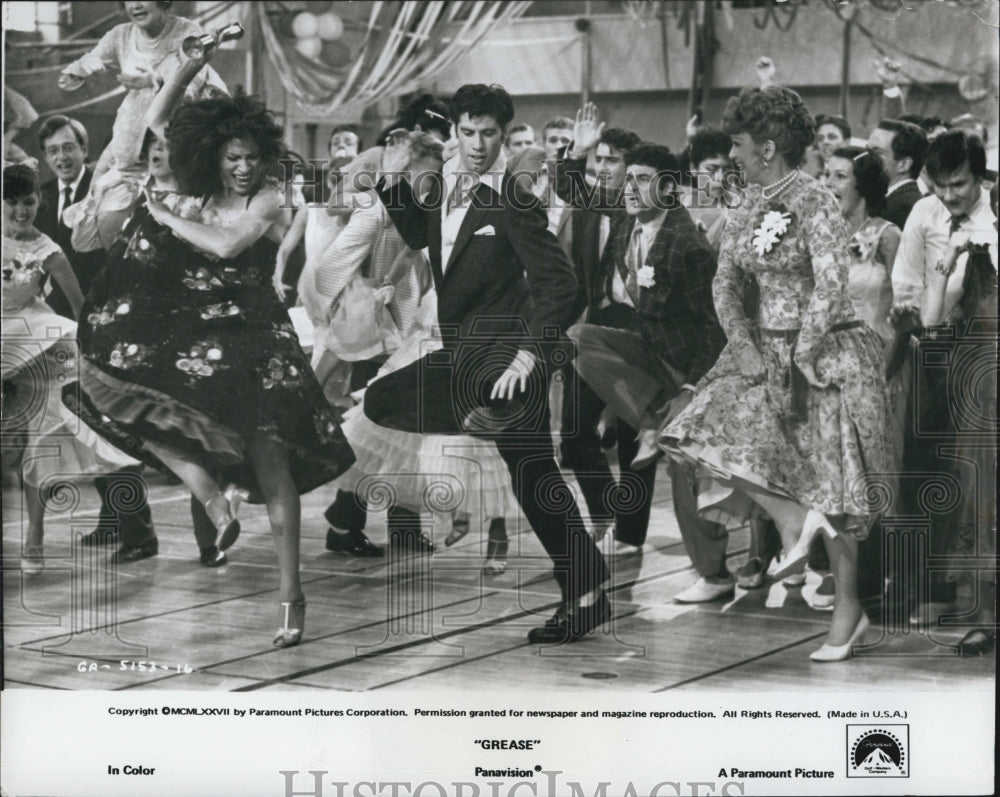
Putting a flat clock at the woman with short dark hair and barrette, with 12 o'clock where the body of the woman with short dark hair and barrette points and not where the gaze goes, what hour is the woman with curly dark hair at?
The woman with curly dark hair is roughly at 1 o'clock from the woman with short dark hair and barrette.

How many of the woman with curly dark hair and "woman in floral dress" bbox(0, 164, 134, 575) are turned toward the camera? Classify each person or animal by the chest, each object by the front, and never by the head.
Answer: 2

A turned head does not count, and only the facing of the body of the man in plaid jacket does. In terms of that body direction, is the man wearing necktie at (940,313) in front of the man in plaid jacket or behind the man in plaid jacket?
behind

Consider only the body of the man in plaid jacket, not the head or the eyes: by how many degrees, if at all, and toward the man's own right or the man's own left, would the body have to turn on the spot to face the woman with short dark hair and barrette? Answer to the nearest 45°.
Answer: approximately 135° to the man's own left

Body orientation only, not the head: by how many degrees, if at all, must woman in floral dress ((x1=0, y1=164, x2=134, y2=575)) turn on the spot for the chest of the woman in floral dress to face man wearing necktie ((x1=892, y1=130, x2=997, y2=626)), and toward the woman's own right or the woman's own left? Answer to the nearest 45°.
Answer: approximately 90° to the woman's own left

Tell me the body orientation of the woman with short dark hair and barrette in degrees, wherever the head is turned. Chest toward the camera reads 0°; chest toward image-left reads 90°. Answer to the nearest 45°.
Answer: approximately 45°

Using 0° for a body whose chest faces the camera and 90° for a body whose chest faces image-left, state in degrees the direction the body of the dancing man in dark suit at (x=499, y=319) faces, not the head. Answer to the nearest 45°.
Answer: approximately 45°

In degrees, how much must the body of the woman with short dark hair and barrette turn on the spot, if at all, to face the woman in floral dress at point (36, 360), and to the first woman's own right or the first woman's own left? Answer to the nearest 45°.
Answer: approximately 45° to the first woman's own right

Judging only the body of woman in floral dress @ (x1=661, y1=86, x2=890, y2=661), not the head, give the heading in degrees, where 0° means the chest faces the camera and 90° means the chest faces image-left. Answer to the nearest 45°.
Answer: approximately 45°

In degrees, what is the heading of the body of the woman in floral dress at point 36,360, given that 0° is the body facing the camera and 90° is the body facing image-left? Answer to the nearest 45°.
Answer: approximately 0°
